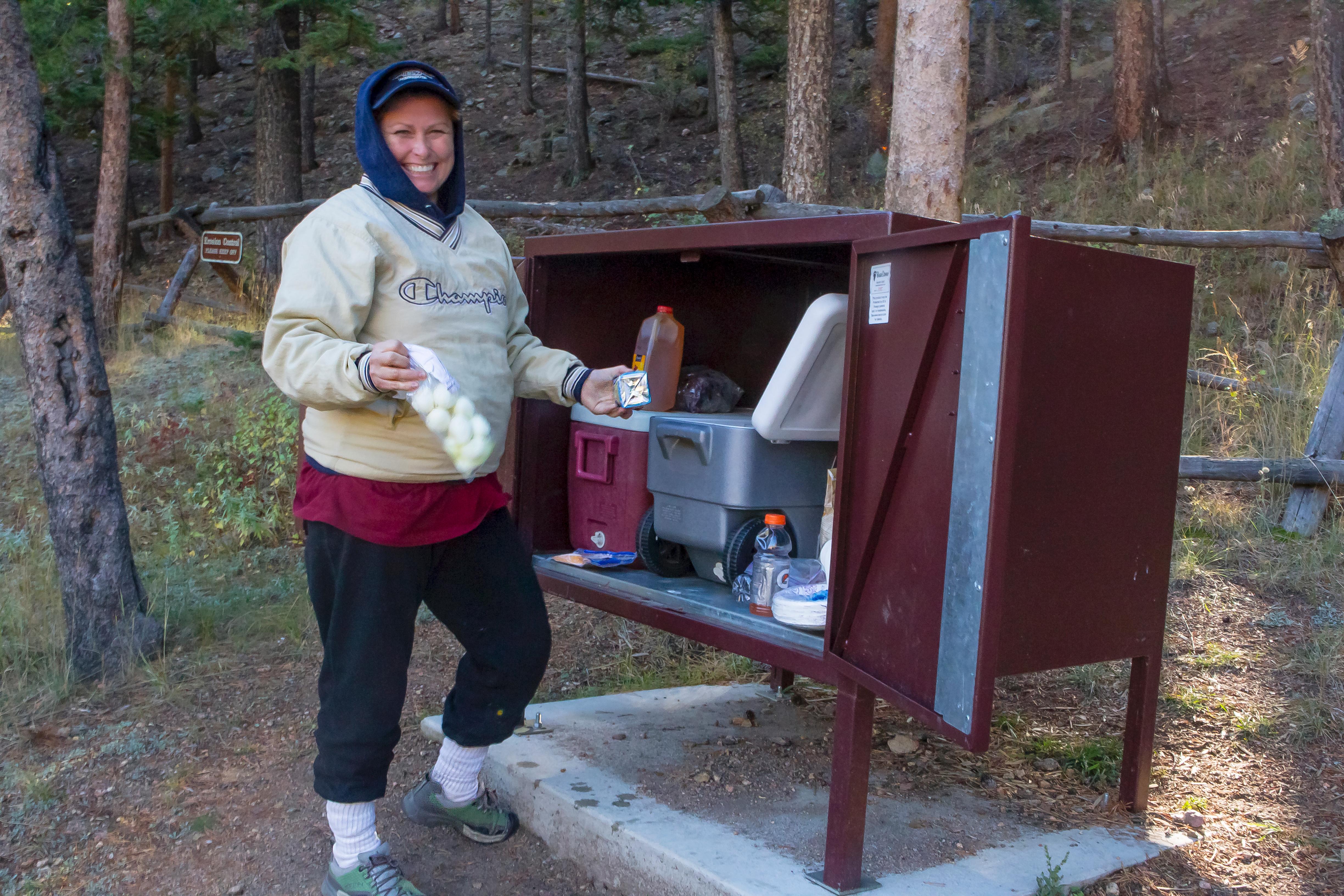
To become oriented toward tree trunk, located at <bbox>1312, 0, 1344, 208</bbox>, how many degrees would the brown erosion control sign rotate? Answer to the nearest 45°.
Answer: approximately 45° to its left

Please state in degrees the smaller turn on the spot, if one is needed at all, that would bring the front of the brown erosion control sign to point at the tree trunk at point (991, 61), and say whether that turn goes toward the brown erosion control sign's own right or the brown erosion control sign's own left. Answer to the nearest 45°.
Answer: approximately 90° to the brown erosion control sign's own left

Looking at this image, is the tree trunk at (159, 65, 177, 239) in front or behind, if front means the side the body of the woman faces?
behind

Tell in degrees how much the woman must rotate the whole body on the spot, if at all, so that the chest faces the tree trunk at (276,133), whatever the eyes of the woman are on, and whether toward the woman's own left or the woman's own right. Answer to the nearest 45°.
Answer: approximately 135° to the woman's own left

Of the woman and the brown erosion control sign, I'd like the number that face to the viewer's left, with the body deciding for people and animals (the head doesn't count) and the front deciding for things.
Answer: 0

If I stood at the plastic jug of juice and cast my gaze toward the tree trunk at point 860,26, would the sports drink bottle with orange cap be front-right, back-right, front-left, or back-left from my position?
back-right

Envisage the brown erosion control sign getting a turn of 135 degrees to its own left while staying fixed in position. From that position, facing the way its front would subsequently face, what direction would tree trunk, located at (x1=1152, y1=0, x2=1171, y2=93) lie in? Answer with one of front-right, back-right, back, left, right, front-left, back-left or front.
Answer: front-right

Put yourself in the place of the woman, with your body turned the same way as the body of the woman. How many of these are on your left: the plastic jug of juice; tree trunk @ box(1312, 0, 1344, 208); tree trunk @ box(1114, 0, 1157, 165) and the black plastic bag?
4

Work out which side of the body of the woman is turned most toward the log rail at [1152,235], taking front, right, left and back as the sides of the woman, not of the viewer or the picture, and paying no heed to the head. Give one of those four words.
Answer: left

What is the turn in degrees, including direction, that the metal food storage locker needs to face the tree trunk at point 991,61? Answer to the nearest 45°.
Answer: approximately 135° to its right

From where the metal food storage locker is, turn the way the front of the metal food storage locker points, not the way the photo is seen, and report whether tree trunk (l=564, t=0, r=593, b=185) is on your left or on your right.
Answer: on your right
